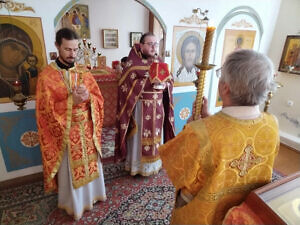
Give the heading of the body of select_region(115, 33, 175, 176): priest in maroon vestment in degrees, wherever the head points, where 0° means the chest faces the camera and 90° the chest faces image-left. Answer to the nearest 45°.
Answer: approximately 315°

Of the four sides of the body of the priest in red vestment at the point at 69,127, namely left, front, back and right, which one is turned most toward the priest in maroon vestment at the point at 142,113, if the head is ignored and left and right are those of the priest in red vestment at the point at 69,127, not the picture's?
left

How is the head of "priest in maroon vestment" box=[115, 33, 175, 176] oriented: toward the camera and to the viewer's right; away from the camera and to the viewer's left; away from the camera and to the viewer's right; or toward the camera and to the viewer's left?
toward the camera and to the viewer's right

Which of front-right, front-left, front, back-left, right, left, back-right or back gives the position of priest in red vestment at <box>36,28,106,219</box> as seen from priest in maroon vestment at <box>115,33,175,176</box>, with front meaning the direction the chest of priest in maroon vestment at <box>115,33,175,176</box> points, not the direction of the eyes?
right

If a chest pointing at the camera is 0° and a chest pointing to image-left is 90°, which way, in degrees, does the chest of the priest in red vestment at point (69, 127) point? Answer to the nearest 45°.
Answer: approximately 315°
